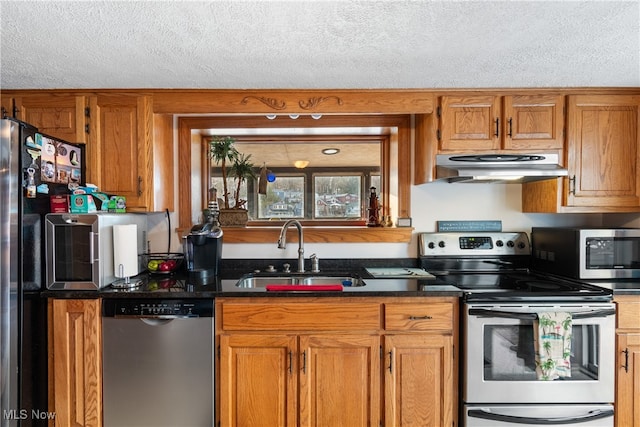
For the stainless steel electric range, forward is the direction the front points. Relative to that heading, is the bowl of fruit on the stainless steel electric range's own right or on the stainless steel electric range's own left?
on the stainless steel electric range's own right

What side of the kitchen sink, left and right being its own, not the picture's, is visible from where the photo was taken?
front

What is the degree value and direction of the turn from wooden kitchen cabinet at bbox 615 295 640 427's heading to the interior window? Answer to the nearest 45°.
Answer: approximately 90° to its right

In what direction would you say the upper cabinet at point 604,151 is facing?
toward the camera

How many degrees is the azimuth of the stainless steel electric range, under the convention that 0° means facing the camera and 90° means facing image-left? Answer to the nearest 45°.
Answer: approximately 0°

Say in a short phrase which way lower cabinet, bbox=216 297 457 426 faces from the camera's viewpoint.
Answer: facing the viewer

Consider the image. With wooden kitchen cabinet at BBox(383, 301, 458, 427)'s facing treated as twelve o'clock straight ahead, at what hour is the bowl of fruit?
The bowl of fruit is roughly at 3 o'clock from the wooden kitchen cabinet.

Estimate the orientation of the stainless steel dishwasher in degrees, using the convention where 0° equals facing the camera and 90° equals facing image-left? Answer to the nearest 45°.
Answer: approximately 0°

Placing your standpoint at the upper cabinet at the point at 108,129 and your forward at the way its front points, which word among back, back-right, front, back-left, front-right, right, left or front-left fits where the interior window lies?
left

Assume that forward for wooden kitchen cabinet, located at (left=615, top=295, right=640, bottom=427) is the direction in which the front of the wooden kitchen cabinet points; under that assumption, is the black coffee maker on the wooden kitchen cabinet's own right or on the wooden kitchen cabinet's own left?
on the wooden kitchen cabinet's own right

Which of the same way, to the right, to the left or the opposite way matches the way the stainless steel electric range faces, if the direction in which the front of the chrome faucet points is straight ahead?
the same way
